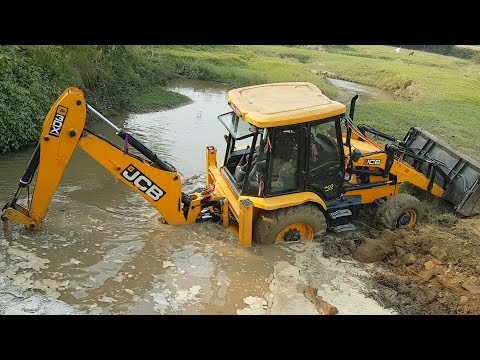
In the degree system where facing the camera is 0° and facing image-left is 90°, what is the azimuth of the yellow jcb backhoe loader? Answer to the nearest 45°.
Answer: approximately 270°
